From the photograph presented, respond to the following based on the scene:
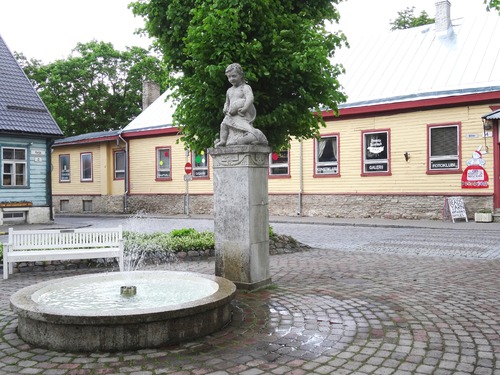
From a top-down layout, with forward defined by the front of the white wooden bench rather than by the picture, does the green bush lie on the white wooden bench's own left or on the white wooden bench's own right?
on the white wooden bench's own left

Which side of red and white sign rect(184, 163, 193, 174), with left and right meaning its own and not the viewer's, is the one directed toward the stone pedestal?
front

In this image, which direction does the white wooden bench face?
toward the camera

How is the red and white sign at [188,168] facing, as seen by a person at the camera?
facing the viewer

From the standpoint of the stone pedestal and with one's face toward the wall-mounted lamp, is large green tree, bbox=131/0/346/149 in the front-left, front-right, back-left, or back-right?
front-left

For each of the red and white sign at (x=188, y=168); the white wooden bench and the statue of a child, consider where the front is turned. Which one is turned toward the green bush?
the red and white sign

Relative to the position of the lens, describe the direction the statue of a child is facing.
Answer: facing the viewer and to the left of the viewer

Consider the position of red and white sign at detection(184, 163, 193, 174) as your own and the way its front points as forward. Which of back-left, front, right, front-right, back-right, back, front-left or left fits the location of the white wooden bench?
front

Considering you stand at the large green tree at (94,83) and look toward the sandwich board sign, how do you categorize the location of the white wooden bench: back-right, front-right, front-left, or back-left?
front-right

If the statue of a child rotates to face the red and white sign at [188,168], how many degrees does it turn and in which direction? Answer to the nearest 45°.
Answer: approximately 135° to its right

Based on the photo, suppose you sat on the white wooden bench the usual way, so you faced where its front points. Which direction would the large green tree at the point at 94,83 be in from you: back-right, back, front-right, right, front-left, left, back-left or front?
back

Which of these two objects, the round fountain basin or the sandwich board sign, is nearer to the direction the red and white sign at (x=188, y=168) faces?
the round fountain basin

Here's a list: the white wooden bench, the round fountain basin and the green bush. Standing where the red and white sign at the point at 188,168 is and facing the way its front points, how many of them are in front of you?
3

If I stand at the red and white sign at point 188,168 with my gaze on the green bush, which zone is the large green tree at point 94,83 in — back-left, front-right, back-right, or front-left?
back-right

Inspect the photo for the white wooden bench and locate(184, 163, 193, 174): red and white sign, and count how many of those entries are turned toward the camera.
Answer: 2
